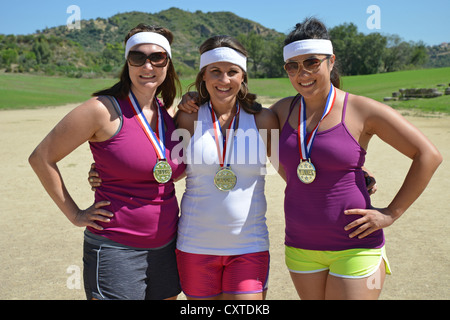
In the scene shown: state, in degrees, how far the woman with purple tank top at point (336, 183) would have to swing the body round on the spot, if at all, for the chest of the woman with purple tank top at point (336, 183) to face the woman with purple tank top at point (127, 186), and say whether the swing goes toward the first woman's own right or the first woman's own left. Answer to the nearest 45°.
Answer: approximately 45° to the first woman's own right

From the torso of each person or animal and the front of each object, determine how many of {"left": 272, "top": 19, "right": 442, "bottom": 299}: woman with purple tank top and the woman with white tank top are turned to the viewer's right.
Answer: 0

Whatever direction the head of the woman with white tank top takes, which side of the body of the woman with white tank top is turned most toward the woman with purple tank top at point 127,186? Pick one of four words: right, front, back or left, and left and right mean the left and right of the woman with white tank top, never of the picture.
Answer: right

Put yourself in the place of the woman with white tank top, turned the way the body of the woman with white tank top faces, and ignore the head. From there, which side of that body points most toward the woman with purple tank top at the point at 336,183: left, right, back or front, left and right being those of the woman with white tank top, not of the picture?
left

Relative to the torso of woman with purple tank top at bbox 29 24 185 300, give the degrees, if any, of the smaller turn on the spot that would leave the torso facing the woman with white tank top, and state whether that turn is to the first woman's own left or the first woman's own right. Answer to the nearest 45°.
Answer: approximately 45° to the first woman's own left

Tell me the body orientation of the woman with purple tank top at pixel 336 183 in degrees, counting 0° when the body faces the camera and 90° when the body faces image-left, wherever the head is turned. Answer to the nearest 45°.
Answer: approximately 45°

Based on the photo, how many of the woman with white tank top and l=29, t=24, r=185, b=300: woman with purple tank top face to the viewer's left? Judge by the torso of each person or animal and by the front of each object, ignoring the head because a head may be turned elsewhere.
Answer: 0
